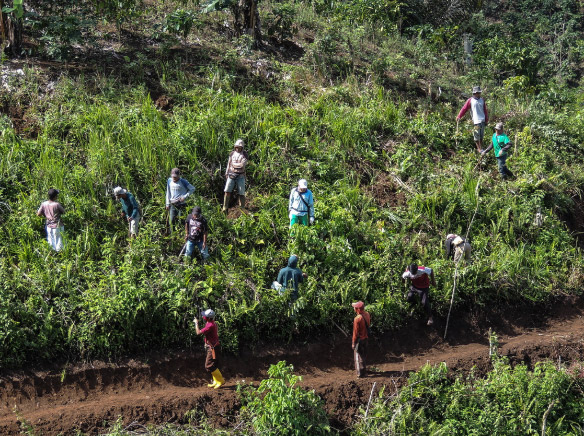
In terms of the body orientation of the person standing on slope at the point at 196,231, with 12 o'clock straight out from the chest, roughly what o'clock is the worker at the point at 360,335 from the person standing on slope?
The worker is roughly at 10 o'clock from the person standing on slope.

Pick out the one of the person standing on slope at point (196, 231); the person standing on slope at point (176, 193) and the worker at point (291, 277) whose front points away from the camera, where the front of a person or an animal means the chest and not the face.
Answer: the worker

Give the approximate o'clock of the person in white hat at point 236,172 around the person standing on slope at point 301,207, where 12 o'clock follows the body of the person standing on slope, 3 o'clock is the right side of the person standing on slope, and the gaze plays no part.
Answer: The person in white hat is roughly at 4 o'clock from the person standing on slope.

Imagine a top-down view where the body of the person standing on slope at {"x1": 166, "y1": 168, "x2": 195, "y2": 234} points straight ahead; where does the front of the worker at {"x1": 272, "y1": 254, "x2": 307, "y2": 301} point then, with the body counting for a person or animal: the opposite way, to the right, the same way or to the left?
the opposite way

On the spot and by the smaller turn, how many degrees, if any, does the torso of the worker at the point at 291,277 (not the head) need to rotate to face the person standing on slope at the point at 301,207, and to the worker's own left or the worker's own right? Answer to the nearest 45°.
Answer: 0° — they already face them
